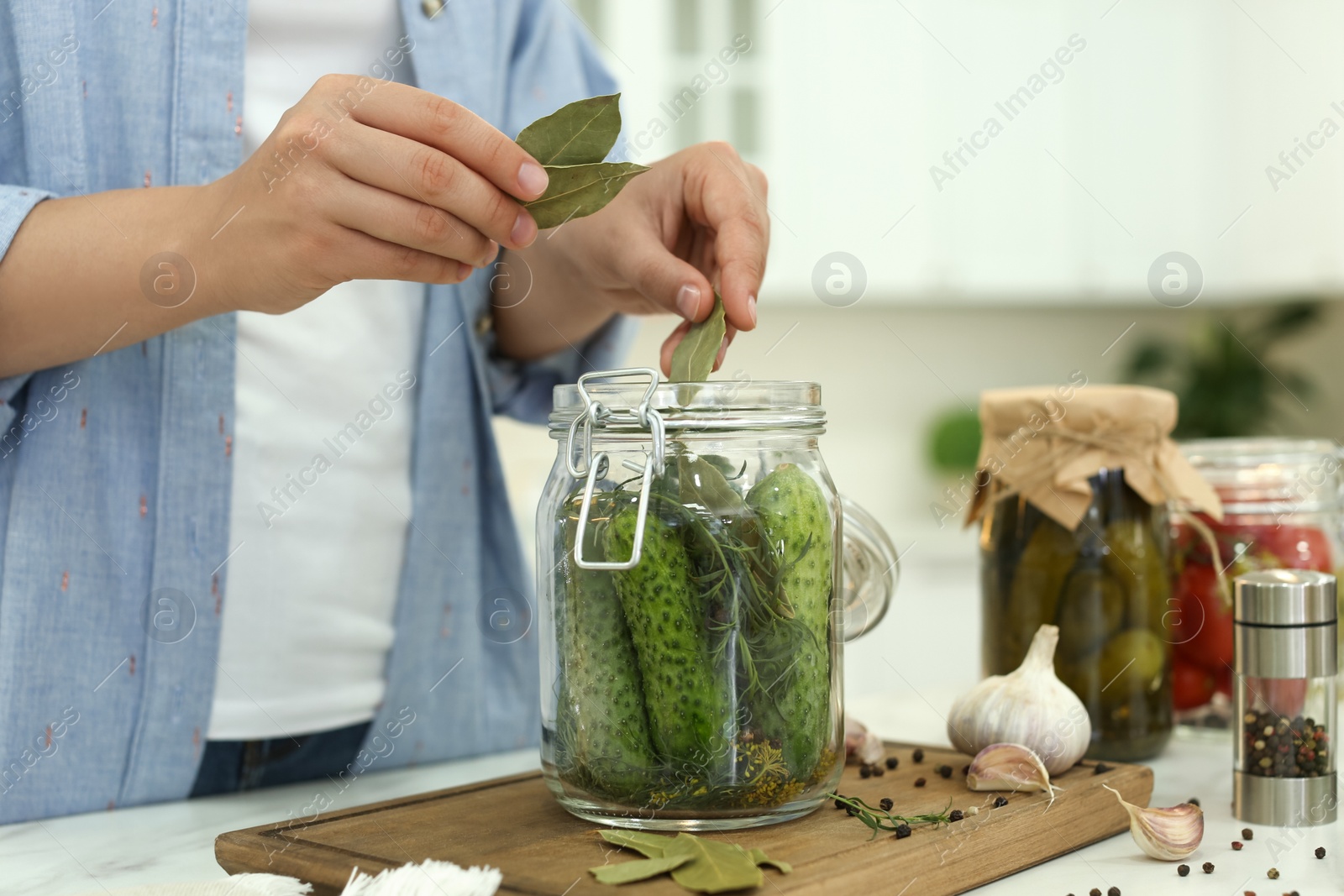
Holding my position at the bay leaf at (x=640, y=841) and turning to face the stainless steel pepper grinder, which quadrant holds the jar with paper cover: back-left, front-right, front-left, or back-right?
front-left

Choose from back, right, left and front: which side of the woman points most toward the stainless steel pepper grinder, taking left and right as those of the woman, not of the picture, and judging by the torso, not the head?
front

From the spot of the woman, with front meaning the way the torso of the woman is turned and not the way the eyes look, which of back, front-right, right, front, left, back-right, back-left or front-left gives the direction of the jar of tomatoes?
front-left

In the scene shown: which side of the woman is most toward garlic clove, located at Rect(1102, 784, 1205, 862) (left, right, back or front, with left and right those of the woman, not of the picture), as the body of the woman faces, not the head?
front

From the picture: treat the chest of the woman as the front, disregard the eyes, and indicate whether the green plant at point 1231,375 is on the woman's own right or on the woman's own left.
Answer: on the woman's own left

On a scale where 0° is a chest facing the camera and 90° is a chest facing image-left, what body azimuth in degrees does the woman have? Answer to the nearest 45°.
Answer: approximately 315°
